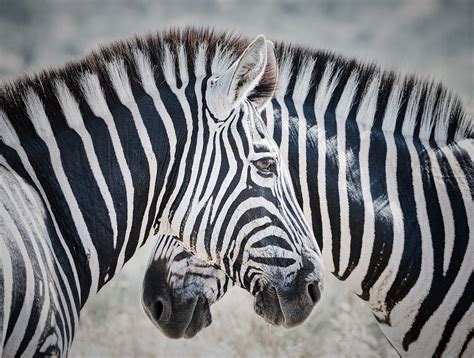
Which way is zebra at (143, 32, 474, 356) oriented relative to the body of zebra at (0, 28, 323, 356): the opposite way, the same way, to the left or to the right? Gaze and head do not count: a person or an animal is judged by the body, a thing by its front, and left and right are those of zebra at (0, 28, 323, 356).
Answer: the opposite way

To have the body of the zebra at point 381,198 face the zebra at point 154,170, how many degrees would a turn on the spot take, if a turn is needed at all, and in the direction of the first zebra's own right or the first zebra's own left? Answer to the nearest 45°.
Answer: approximately 45° to the first zebra's own left

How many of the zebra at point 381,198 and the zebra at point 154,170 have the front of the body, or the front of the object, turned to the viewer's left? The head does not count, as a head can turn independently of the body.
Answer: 1

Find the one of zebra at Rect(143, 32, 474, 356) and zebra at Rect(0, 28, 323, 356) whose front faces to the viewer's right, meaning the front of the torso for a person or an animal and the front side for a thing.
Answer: zebra at Rect(0, 28, 323, 356)

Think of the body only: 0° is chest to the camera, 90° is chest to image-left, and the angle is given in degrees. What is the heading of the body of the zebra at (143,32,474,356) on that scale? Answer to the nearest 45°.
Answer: approximately 90°

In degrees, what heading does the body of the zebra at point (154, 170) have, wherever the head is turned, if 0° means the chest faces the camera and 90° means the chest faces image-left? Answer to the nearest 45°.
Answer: approximately 270°
